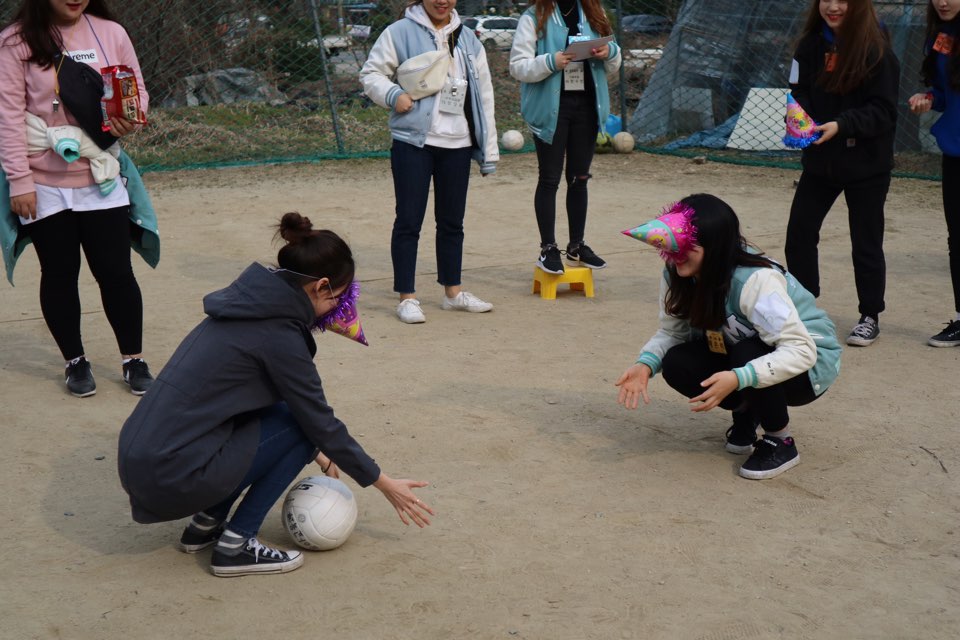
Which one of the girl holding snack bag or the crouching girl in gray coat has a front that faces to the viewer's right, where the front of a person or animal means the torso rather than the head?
the crouching girl in gray coat

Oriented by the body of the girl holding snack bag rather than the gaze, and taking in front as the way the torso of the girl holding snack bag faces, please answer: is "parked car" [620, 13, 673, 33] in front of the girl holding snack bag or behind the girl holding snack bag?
behind

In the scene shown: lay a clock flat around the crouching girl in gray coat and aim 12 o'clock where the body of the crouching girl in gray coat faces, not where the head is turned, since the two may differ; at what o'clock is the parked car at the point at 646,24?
The parked car is roughly at 10 o'clock from the crouching girl in gray coat.

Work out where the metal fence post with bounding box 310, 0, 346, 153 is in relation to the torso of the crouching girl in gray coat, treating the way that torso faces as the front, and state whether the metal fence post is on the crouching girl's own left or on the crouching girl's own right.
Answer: on the crouching girl's own left

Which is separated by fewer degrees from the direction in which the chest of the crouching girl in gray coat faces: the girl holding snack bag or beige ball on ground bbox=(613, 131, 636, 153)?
the beige ball on ground

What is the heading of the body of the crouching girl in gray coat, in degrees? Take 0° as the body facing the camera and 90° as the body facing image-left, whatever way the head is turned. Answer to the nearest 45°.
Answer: approximately 270°

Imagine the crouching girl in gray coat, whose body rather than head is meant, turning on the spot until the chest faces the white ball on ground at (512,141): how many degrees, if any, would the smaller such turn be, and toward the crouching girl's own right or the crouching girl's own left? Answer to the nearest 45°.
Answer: approximately 90° to the crouching girl's own left

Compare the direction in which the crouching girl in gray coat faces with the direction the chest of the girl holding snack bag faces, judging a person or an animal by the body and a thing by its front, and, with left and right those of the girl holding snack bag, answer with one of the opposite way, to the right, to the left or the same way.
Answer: to the left

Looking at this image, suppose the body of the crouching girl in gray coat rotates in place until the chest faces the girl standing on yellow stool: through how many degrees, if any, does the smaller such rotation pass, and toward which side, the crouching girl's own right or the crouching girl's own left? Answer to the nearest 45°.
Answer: approximately 45° to the crouching girl's own left

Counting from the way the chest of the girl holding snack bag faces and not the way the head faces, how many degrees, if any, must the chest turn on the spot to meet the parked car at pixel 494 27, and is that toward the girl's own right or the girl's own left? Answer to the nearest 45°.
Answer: approximately 135° to the girl's own left

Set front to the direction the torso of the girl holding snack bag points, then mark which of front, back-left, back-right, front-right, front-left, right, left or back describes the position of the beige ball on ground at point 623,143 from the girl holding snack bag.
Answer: back-left

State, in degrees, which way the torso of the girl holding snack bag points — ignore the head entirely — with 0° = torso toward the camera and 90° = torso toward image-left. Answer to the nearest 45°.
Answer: approximately 0°

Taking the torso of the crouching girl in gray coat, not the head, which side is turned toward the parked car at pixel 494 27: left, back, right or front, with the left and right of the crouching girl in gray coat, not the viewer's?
left

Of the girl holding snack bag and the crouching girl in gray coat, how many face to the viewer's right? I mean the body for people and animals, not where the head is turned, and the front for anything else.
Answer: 1
